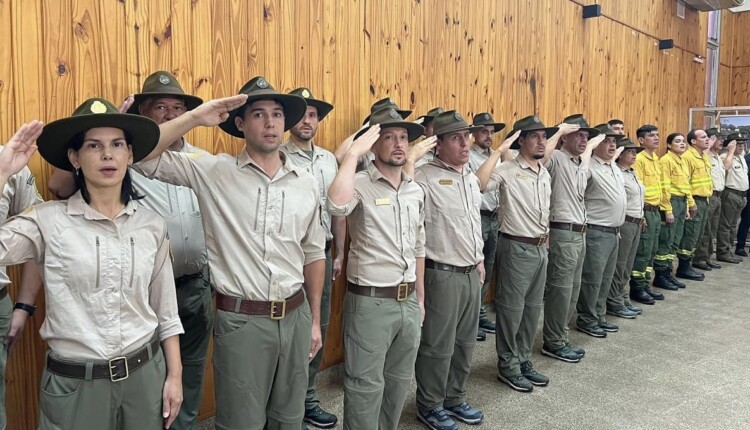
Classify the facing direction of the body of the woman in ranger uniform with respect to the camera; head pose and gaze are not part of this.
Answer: toward the camera
